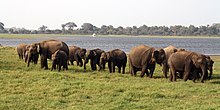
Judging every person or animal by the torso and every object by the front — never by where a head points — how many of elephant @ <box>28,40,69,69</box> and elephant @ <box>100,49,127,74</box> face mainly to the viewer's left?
2

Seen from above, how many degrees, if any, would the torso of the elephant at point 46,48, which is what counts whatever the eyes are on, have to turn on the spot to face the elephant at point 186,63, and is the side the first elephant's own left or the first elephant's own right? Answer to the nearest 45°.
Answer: approximately 135° to the first elephant's own left

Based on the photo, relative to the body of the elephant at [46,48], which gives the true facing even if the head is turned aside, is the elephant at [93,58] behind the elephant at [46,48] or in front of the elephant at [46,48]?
behind

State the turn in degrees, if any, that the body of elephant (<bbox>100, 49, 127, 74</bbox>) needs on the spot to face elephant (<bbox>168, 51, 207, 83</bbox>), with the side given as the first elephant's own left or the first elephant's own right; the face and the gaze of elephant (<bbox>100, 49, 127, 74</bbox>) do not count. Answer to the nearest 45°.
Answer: approximately 135° to the first elephant's own left

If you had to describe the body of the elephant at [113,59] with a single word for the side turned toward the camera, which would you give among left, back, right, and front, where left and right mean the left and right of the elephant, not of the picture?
left

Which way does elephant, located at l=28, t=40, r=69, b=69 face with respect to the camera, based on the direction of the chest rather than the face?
to the viewer's left

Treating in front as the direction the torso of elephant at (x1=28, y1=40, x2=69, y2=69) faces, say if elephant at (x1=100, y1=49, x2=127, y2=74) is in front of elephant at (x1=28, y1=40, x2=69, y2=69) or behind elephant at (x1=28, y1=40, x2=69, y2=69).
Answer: behind

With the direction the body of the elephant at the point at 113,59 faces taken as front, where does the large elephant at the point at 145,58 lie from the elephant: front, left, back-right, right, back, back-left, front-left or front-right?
back-left

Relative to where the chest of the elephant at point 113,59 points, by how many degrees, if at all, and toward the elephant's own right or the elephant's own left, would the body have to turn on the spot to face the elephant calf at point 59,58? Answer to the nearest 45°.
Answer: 0° — it already faces it
